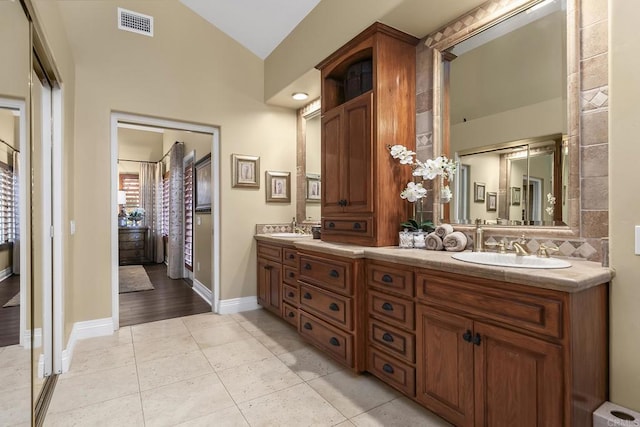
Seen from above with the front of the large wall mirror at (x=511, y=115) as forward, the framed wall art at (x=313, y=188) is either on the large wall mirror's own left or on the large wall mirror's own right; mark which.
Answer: on the large wall mirror's own right

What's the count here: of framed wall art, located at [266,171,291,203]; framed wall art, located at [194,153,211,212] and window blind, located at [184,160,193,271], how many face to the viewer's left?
2

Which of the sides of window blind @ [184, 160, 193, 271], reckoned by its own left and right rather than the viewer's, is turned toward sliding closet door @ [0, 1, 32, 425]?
left

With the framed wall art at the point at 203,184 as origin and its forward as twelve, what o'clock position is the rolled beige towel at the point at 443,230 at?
The rolled beige towel is roughly at 8 o'clock from the framed wall art.

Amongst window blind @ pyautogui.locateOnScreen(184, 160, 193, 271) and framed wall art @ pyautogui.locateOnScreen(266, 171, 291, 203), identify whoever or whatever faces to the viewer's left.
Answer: the window blind

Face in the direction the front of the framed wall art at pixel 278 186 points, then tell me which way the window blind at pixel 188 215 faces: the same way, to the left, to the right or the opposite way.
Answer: to the right

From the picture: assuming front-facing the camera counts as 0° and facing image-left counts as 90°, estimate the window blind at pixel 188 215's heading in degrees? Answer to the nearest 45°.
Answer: approximately 90°

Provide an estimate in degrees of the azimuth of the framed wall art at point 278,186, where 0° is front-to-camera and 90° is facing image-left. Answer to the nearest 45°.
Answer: approximately 0°

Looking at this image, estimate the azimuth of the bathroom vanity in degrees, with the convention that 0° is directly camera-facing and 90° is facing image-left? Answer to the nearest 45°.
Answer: approximately 45°

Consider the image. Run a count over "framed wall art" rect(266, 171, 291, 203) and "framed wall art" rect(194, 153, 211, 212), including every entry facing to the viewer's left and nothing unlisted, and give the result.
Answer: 1
